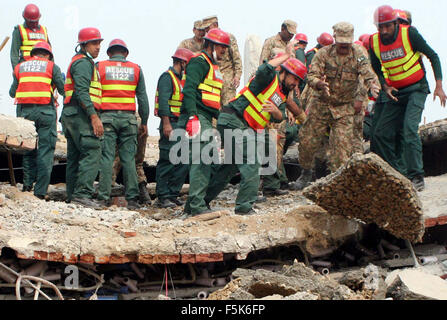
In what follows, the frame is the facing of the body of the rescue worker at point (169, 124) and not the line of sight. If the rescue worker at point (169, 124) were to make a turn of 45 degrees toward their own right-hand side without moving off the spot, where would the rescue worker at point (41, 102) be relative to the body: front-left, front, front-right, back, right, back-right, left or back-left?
back-right

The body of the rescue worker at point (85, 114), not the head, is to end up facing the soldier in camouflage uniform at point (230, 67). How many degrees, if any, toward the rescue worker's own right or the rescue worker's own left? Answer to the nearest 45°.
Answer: approximately 45° to the rescue worker's own left

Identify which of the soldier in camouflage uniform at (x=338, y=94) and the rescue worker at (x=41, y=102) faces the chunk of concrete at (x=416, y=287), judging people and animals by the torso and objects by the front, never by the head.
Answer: the soldier in camouflage uniform

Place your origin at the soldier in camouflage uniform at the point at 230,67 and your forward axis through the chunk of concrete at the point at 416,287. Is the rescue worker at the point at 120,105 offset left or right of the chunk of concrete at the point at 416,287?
right

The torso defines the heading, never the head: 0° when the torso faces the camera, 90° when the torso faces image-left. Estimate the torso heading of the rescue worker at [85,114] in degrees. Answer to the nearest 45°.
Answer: approximately 270°

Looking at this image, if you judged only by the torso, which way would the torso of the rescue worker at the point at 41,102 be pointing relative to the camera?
away from the camera

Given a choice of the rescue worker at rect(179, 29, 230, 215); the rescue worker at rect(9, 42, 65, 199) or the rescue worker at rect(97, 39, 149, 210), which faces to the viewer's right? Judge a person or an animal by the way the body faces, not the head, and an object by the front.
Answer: the rescue worker at rect(179, 29, 230, 215)

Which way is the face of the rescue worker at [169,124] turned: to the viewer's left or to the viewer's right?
to the viewer's right

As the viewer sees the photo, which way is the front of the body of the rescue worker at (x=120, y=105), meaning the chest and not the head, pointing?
away from the camera

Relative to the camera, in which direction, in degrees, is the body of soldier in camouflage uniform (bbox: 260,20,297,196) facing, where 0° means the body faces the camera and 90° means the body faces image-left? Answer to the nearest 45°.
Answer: approximately 315°

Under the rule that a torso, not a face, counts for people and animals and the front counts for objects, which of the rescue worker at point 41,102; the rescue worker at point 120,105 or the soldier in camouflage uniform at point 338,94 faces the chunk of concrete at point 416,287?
the soldier in camouflage uniform

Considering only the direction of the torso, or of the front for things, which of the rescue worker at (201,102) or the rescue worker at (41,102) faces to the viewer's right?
the rescue worker at (201,102)

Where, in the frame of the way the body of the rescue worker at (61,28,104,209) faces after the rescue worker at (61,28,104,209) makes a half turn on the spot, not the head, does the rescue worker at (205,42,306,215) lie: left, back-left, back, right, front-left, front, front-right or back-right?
back-left
